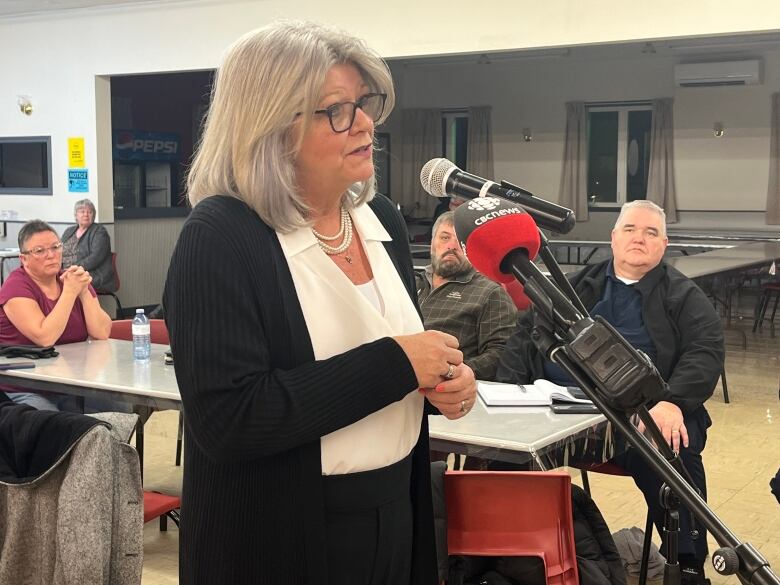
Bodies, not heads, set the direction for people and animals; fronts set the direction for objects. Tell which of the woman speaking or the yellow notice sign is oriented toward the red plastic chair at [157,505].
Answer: the yellow notice sign

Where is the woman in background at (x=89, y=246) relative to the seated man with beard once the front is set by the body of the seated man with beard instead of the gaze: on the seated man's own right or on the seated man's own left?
on the seated man's own right

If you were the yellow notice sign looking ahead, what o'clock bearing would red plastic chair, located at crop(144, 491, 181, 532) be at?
The red plastic chair is roughly at 12 o'clock from the yellow notice sign.

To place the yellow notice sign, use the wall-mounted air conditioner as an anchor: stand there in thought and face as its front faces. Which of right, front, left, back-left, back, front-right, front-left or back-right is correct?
front-right

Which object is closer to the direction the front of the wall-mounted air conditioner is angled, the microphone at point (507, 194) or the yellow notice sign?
the microphone

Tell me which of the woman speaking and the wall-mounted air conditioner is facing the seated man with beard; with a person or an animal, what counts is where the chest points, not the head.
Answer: the wall-mounted air conditioner

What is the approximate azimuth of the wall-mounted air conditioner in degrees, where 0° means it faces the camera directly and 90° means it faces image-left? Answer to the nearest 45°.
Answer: approximately 0°

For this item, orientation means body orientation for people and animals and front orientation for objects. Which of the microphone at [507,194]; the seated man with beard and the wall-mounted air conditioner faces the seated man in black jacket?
the wall-mounted air conditioner

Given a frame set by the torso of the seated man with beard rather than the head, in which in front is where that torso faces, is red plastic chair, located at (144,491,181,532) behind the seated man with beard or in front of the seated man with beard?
in front

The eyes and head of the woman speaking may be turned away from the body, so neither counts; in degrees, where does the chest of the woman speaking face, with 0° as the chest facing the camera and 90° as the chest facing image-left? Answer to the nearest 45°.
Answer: approximately 315°

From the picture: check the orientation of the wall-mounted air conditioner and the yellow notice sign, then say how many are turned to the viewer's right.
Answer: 0

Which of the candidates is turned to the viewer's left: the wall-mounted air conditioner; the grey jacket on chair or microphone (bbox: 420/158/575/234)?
the microphone

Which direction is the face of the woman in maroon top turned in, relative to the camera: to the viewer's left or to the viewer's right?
to the viewer's right

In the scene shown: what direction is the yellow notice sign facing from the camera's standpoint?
toward the camera

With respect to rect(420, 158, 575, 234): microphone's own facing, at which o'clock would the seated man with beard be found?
The seated man with beard is roughly at 3 o'clock from the microphone.
